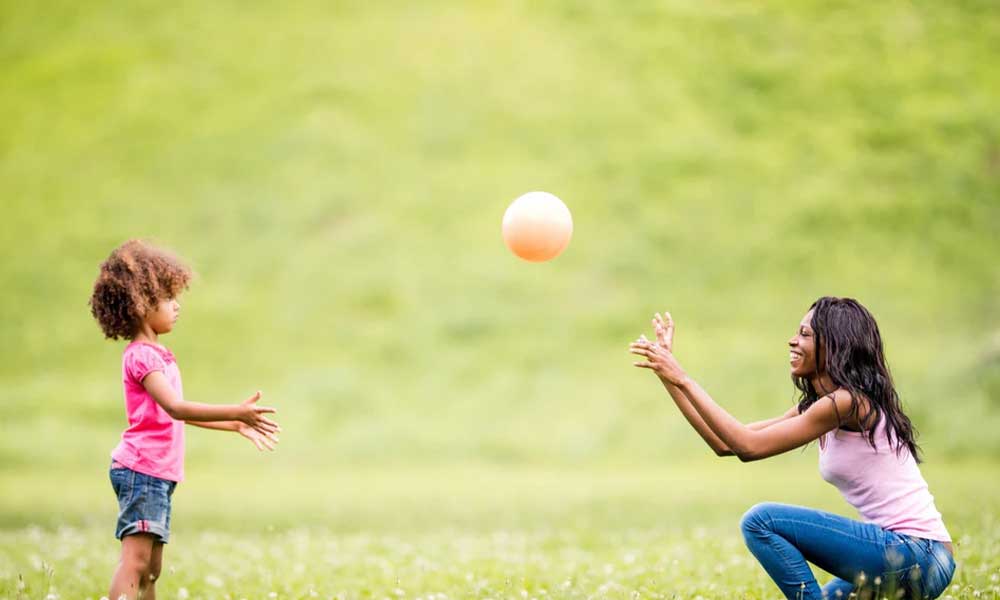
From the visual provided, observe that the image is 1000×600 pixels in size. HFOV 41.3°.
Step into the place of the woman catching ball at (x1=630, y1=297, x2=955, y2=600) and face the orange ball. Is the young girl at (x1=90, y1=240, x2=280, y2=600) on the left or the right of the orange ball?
left

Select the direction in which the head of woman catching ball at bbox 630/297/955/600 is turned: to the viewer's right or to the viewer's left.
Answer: to the viewer's left

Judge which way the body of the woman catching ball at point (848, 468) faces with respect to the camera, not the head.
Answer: to the viewer's left

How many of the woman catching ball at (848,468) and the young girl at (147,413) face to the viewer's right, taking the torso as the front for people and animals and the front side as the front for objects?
1

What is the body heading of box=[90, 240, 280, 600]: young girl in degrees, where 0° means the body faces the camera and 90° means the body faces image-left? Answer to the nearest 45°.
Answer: approximately 270°

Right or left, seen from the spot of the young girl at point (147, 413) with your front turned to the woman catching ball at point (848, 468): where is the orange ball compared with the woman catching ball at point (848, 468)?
left
